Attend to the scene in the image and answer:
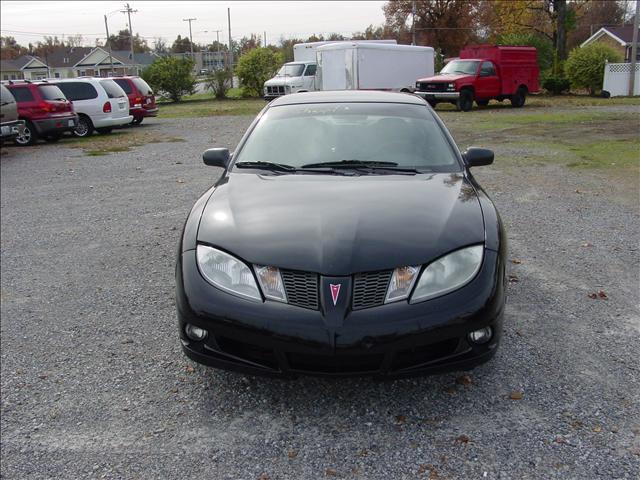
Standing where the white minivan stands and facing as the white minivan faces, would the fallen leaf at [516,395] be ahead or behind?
behind

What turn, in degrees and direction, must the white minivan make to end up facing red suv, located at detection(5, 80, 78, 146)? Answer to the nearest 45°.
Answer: approximately 90° to its left

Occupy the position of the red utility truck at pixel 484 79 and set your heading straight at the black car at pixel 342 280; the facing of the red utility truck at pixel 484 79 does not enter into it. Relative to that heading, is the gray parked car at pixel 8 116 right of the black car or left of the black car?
right

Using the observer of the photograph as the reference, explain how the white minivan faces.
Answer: facing away from the viewer and to the left of the viewer

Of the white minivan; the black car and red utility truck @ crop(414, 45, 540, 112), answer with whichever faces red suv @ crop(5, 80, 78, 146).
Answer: the red utility truck

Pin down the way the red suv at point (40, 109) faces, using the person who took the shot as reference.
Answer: facing away from the viewer and to the left of the viewer

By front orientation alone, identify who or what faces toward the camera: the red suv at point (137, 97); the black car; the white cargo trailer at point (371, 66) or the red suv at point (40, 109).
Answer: the black car

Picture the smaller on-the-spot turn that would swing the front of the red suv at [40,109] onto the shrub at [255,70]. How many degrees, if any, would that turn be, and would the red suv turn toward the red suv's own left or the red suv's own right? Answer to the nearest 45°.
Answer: approximately 90° to the red suv's own right

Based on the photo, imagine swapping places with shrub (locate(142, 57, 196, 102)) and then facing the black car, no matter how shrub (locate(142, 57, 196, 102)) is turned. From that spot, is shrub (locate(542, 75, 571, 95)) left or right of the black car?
left

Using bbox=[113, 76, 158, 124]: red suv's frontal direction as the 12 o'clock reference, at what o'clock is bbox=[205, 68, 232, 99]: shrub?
The shrub is roughly at 2 o'clock from the red suv.

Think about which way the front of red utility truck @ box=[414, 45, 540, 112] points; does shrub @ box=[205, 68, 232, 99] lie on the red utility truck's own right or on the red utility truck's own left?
on the red utility truck's own right

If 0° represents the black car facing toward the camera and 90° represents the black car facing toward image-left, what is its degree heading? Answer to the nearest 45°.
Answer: approximately 0°
